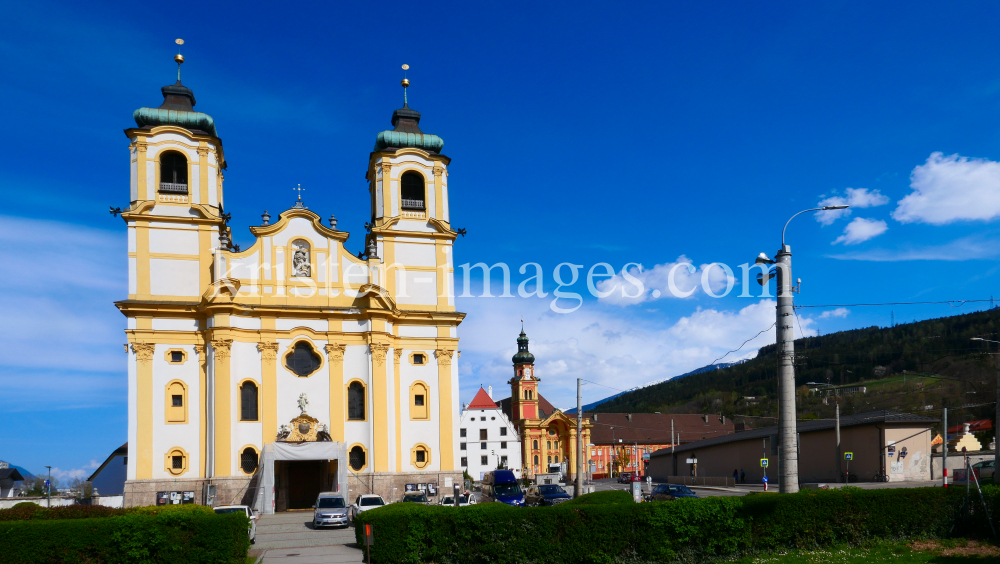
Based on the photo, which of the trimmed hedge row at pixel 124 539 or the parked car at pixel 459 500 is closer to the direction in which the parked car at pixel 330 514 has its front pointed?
the trimmed hedge row

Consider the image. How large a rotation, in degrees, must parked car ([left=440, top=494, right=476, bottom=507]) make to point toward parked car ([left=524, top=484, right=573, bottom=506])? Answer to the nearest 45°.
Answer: approximately 90° to its left

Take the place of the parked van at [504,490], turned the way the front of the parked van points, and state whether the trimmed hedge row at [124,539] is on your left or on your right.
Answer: on your right

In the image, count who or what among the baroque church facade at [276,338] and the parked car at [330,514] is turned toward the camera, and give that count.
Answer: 2

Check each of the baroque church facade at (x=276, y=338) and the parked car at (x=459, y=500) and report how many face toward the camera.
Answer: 2

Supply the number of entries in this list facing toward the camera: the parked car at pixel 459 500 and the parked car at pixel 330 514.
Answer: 2
